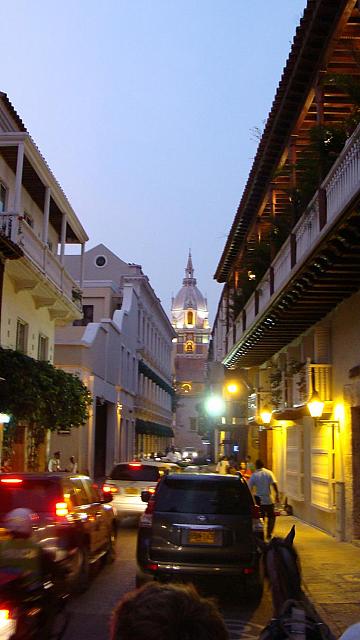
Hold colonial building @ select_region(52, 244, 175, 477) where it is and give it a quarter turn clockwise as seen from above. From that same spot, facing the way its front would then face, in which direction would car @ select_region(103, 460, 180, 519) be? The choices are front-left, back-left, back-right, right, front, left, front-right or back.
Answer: front

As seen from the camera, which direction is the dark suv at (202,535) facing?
away from the camera

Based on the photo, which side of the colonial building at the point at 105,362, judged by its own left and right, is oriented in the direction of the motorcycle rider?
right

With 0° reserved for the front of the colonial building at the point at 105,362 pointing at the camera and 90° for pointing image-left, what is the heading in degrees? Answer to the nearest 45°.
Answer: approximately 270°

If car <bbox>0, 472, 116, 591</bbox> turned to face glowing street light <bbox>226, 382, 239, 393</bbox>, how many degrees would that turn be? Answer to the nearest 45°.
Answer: approximately 45° to its left

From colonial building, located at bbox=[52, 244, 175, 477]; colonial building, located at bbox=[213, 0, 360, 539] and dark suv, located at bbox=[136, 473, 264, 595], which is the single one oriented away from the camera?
the dark suv

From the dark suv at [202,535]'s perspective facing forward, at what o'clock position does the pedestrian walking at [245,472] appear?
The pedestrian walking is roughly at 12 o'clock from the dark suv.

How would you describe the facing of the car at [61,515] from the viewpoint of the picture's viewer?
facing away from the viewer and to the right of the viewer

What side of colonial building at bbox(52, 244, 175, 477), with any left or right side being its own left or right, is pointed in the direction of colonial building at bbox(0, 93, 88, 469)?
right

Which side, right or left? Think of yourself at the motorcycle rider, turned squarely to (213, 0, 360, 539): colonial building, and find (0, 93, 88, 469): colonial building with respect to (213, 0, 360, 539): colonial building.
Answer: left

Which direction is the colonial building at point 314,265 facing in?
to the viewer's left
